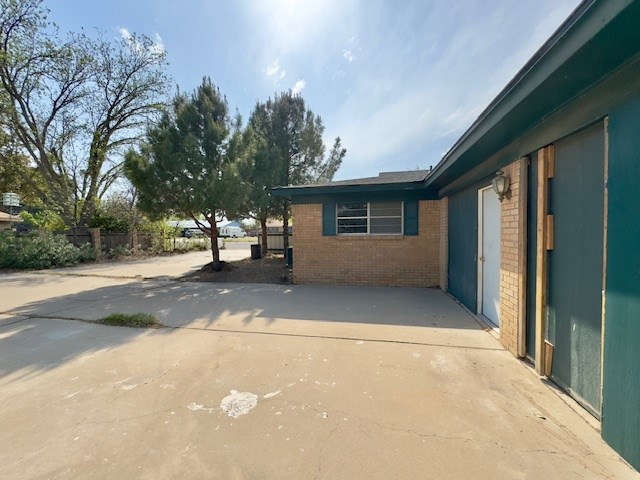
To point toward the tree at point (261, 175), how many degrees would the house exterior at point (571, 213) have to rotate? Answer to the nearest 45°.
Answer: approximately 45° to its right

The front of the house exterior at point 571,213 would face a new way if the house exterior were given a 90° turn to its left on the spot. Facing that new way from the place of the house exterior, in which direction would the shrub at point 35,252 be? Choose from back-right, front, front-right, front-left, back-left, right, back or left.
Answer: right

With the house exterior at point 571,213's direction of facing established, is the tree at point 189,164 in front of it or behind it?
in front

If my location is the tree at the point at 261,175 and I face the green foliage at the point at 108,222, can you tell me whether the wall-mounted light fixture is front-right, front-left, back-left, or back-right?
back-left

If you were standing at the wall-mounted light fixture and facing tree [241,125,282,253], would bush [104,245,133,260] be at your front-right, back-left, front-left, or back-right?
front-left

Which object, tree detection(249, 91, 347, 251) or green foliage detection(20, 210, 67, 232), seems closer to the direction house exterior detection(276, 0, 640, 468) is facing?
the green foliage

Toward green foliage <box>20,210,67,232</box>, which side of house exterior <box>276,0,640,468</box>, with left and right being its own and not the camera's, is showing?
front

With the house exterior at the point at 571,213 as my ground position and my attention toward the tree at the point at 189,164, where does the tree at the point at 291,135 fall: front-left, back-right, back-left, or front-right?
front-right

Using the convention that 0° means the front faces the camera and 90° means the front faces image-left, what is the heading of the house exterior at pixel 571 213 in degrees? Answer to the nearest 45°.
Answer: approximately 90°

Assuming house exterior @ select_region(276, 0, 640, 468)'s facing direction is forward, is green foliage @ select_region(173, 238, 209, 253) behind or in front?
in front
